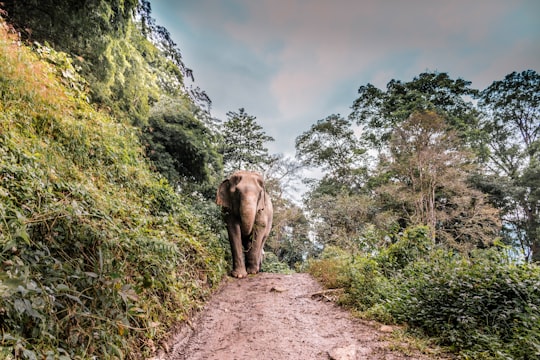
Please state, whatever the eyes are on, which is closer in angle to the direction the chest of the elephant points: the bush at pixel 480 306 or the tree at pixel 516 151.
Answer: the bush

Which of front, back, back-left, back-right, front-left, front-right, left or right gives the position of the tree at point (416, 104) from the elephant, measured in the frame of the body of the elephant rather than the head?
back-left

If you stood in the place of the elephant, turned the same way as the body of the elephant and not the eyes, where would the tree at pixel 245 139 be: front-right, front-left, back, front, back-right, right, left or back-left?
back

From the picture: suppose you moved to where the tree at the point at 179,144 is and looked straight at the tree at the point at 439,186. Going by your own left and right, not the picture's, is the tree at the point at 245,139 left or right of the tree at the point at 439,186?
left

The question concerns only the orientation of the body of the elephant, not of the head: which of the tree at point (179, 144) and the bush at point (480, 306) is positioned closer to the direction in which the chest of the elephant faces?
the bush

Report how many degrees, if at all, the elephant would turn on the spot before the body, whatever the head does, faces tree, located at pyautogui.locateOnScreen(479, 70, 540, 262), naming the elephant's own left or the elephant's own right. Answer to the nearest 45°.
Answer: approximately 135° to the elephant's own left

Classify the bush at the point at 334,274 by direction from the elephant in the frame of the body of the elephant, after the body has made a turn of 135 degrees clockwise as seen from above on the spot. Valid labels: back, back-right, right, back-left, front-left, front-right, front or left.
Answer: back

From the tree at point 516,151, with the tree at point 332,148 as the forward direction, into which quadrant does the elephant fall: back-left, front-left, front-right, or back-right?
front-left

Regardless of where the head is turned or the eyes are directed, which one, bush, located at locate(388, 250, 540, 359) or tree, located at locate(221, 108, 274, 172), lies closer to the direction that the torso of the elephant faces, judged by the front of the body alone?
the bush

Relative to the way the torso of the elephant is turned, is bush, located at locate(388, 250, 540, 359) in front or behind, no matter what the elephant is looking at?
in front

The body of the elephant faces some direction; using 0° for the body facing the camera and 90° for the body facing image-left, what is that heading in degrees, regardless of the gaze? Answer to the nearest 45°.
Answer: approximately 0°

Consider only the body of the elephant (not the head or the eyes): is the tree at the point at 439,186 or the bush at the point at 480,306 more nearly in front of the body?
the bush
